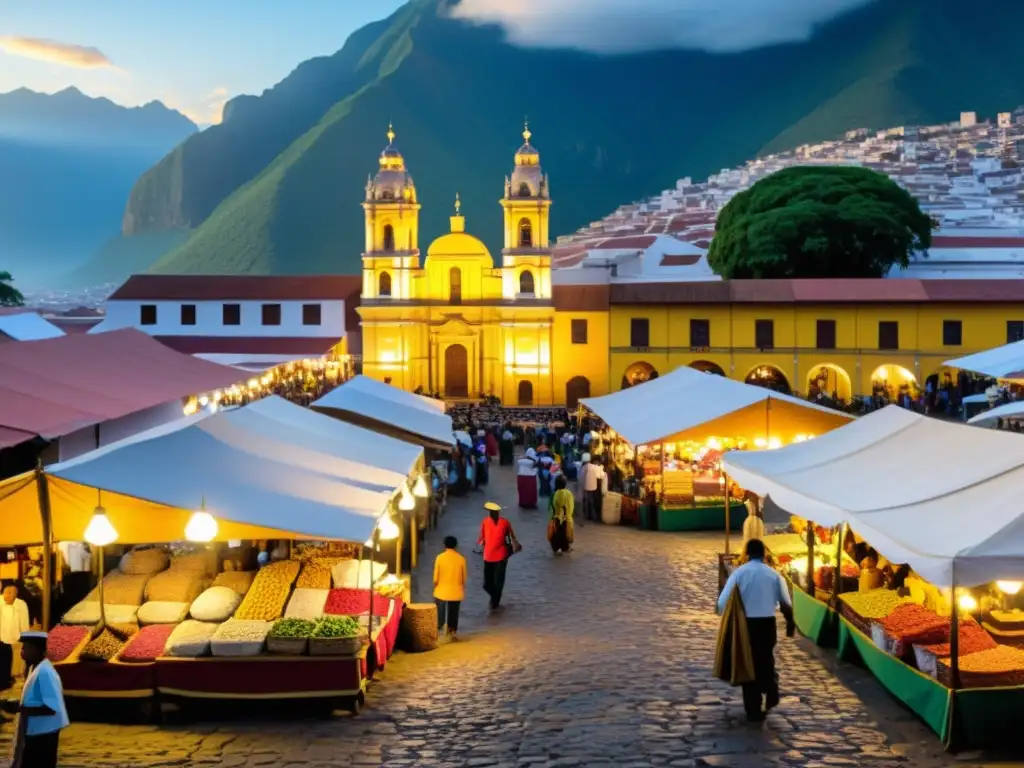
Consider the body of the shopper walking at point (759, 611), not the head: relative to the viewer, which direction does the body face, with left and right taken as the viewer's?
facing away from the viewer

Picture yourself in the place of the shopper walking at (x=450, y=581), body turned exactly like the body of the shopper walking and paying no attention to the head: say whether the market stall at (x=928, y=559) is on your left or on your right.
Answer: on your right

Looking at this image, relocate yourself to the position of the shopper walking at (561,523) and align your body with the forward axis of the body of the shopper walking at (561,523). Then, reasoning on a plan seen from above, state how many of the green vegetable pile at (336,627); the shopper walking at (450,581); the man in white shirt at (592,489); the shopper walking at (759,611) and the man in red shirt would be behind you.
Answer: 4

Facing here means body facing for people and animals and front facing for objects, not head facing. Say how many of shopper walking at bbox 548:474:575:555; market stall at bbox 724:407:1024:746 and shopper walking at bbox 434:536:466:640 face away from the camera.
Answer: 2

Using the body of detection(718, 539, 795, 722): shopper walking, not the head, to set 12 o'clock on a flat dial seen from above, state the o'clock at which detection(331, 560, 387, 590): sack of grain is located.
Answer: The sack of grain is roughly at 10 o'clock from the shopper walking.

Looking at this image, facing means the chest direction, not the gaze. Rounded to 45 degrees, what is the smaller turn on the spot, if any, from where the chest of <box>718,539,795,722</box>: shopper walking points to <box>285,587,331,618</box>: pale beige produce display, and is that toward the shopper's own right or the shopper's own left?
approximately 90° to the shopper's own left

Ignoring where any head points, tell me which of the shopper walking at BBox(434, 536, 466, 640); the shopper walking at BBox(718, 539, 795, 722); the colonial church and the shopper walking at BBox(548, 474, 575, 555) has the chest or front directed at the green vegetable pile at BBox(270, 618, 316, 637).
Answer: the colonial church

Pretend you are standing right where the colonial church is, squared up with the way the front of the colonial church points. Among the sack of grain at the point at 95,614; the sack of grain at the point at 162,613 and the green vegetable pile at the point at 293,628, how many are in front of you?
3

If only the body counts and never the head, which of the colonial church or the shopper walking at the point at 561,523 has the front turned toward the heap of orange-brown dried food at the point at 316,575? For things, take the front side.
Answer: the colonial church

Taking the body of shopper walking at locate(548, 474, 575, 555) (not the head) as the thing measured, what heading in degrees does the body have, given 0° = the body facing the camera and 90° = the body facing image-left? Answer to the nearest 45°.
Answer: approximately 180°
